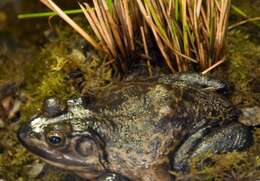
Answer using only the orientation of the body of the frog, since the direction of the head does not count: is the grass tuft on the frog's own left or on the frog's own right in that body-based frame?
on the frog's own right

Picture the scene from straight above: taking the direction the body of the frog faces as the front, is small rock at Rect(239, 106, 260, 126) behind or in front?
behind

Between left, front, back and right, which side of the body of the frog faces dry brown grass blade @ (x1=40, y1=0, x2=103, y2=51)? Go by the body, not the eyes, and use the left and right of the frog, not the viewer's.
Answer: right

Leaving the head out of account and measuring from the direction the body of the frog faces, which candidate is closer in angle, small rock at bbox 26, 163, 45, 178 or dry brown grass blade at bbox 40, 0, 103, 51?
the small rock

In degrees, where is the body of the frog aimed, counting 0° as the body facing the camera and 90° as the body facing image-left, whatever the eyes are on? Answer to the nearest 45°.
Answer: approximately 90°
